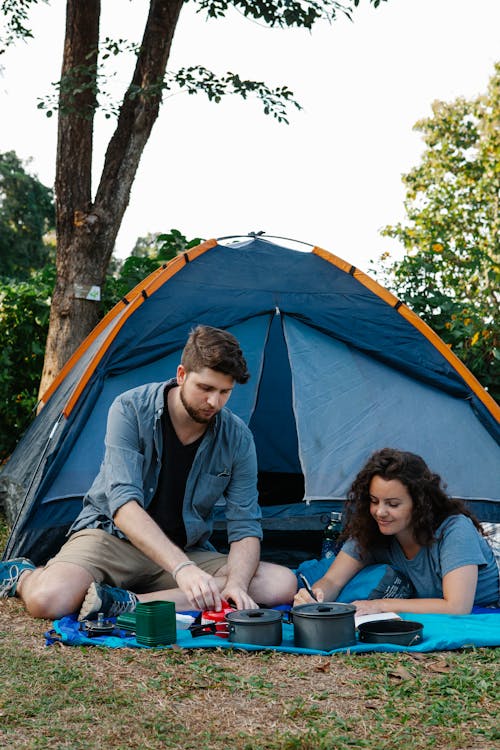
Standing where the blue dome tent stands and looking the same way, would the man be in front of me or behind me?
in front

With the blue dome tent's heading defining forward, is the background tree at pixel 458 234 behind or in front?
behind

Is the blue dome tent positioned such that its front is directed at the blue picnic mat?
yes

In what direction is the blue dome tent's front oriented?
toward the camera

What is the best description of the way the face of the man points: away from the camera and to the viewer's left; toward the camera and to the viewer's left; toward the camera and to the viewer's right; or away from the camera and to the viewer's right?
toward the camera and to the viewer's right

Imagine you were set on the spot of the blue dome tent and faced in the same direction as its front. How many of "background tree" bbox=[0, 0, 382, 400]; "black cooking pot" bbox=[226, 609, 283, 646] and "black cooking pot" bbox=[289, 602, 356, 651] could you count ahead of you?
2

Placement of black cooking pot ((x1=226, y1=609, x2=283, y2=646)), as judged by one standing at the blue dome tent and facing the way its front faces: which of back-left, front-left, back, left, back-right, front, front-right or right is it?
front

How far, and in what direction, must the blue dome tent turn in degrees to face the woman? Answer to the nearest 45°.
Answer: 0° — it already faces them

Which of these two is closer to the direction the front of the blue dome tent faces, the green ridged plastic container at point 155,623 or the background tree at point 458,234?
the green ridged plastic container

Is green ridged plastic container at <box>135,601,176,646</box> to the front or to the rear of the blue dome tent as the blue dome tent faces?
to the front

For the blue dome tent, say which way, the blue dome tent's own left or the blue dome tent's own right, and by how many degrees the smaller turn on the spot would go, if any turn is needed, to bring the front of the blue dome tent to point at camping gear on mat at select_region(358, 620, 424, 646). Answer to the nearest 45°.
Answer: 0° — it already faces it

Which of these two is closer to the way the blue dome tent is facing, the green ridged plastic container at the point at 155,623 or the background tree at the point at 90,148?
the green ridged plastic container

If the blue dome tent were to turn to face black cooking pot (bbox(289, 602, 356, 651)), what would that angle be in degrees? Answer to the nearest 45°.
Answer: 0° — it already faces it

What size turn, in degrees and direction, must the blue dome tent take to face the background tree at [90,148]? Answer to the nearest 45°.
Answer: approximately 135° to its right
